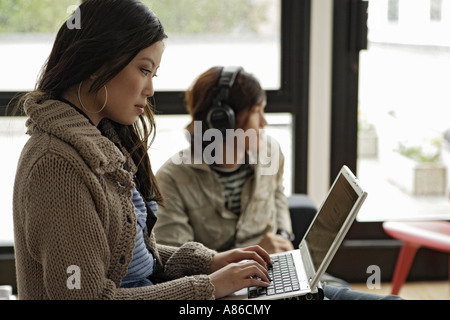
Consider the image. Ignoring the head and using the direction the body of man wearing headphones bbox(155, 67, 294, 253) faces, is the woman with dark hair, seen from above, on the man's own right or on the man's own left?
on the man's own right

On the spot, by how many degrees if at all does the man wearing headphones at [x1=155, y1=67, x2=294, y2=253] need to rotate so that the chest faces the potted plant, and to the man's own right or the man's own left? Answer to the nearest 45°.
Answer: approximately 90° to the man's own left

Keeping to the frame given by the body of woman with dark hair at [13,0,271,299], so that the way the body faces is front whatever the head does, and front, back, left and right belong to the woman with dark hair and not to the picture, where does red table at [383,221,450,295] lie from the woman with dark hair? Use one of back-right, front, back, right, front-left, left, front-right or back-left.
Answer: front-left

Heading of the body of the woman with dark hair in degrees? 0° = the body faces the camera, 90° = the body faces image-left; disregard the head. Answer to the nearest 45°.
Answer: approximately 270°

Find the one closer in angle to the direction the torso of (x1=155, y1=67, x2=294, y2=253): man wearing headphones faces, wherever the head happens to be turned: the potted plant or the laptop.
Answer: the laptop

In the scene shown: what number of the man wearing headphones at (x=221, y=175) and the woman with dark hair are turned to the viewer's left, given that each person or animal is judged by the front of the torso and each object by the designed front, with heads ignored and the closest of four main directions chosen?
0

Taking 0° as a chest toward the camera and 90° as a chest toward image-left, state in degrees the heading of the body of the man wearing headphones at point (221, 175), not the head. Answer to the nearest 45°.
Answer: approximately 315°

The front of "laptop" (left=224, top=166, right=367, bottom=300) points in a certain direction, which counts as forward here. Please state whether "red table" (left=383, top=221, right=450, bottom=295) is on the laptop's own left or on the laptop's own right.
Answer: on the laptop's own right

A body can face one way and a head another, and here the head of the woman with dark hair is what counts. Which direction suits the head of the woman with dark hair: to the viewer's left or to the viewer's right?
to the viewer's right

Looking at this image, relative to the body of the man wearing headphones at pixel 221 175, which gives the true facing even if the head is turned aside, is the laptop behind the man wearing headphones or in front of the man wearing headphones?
in front

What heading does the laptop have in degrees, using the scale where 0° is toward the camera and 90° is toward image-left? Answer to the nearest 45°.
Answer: approximately 90°
